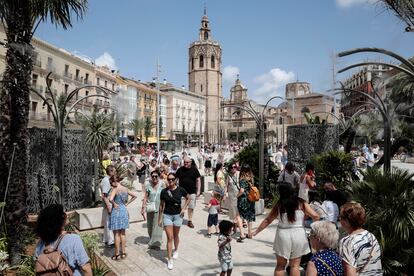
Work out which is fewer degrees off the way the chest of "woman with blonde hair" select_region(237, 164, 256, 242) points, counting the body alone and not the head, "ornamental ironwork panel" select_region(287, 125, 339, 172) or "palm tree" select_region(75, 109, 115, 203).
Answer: the palm tree

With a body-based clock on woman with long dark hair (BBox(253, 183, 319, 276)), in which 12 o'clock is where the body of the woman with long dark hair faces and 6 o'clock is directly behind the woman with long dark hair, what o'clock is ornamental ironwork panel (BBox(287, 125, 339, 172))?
The ornamental ironwork panel is roughly at 12 o'clock from the woman with long dark hair.

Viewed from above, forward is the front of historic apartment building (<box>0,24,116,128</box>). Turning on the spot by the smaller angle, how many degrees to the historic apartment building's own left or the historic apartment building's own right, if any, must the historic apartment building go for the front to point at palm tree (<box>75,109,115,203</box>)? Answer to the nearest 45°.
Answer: approximately 45° to the historic apartment building's own right

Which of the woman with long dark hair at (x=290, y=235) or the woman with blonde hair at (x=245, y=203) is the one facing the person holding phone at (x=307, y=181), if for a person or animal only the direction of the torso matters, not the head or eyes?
the woman with long dark hair

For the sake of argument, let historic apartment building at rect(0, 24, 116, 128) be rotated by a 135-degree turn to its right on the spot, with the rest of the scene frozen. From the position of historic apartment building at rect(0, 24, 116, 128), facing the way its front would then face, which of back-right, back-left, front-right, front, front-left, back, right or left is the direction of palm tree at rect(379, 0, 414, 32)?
left

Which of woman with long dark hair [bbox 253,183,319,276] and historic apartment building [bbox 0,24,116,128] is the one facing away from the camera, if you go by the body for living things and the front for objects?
the woman with long dark hair

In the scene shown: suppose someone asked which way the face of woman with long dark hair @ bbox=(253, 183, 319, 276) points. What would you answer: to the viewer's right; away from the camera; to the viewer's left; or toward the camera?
away from the camera

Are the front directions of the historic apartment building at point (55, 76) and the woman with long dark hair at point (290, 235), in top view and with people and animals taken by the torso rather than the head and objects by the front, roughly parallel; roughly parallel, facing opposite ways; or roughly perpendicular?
roughly perpendicular

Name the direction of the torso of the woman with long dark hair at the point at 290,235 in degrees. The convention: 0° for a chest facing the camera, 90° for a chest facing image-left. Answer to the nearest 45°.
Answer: approximately 180°

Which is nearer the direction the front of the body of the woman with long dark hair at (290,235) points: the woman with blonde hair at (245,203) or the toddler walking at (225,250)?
the woman with blonde hair

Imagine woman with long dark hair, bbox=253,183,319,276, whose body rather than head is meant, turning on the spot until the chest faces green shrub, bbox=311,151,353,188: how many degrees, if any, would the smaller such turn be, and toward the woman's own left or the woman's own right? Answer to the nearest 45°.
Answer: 0° — they already face it
